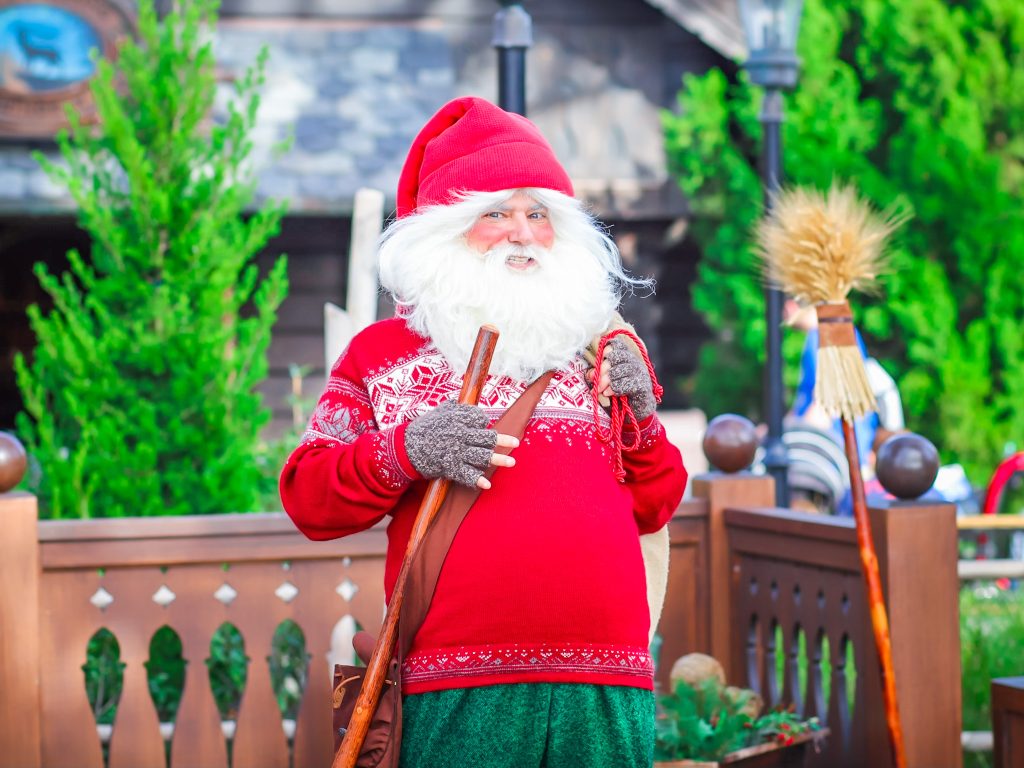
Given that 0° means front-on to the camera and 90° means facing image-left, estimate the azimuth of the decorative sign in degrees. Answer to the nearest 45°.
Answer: approximately 0°

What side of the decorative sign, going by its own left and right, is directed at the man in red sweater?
front

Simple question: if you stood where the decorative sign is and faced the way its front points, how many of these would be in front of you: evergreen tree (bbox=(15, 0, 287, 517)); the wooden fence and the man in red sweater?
3

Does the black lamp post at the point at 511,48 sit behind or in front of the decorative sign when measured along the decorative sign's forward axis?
in front

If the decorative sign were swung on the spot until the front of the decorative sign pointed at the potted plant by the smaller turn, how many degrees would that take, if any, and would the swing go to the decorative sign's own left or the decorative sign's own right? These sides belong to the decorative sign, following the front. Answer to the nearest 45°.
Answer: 0° — it already faces it

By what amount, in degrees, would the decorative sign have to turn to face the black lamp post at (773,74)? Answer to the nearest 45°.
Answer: approximately 45° to its left

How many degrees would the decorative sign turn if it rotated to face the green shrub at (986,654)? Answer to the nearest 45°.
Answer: approximately 45° to its left

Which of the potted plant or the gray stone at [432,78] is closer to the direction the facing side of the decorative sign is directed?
the potted plant

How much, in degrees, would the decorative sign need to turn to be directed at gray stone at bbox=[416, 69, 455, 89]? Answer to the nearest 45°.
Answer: approximately 90° to its left

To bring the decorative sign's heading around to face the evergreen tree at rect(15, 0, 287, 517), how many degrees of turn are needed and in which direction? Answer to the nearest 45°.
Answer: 0° — it already faces it

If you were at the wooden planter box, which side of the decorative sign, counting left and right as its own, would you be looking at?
front
